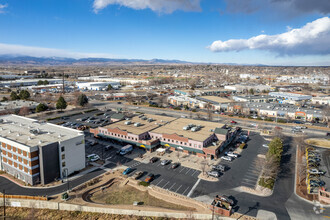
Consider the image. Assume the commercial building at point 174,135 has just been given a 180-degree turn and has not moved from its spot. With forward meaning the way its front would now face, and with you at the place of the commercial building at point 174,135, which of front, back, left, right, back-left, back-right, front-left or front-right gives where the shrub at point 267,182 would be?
right

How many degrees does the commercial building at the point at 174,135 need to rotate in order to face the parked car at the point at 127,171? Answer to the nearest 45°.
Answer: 0° — it already faces it

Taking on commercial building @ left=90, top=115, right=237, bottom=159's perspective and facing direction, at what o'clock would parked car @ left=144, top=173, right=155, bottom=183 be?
The parked car is roughly at 11 o'clock from the commercial building.

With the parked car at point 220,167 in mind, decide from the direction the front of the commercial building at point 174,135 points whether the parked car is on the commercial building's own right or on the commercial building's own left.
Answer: on the commercial building's own left

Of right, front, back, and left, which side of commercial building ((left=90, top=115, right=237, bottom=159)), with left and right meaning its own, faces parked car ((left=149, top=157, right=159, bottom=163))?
front

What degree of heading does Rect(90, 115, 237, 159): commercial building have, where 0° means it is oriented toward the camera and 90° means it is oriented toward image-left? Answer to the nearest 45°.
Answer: approximately 45°

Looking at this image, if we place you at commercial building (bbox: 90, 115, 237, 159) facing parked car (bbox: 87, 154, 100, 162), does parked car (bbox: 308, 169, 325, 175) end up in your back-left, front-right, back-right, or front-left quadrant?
back-left

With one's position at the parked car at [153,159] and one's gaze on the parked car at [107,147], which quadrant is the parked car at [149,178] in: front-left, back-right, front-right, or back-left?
back-left

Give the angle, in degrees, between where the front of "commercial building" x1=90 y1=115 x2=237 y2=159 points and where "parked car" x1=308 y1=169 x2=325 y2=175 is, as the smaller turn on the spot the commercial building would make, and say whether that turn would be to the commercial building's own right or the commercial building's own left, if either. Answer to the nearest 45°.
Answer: approximately 90° to the commercial building's own left

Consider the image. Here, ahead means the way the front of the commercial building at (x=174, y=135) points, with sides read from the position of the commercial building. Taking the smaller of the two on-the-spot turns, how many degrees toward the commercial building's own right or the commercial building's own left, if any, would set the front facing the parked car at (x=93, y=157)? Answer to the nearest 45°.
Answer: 0° — it already faces it
